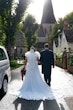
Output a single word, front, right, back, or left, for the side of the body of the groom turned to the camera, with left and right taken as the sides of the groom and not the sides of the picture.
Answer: back

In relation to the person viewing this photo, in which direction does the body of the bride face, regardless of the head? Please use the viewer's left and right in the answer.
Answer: facing away from the viewer

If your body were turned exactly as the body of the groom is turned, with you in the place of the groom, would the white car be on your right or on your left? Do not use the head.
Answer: on your left
